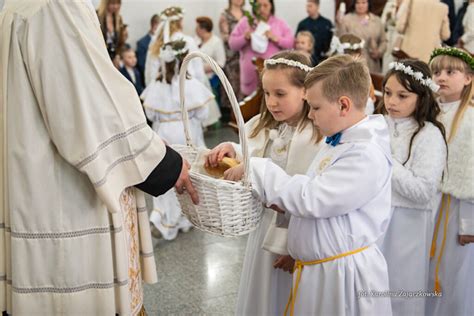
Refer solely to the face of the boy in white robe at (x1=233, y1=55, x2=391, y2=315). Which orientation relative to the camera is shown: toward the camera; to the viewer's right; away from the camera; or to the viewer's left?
to the viewer's left

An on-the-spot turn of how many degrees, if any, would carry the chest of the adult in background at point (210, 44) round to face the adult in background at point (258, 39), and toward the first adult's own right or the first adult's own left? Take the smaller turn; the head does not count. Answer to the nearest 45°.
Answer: approximately 180°

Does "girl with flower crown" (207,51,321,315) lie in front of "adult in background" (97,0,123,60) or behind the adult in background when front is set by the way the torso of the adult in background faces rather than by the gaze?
in front

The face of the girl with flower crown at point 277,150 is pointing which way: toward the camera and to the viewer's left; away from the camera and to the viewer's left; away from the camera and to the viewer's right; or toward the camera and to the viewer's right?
toward the camera and to the viewer's left

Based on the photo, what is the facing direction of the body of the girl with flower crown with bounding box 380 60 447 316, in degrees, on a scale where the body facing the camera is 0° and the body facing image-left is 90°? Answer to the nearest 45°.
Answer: approximately 45°

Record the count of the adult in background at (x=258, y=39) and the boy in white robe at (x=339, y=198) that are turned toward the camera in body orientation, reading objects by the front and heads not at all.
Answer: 1

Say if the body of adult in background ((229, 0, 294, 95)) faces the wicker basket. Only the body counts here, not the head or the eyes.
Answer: yes

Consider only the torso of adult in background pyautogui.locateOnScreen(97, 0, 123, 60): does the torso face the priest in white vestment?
yes

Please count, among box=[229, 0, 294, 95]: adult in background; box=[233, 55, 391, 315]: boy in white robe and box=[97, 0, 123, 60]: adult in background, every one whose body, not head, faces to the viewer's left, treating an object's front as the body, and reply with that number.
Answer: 1

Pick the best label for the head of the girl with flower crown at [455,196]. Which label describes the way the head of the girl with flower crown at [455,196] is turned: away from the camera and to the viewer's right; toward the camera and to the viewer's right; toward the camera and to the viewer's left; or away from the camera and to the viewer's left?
toward the camera and to the viewer's left

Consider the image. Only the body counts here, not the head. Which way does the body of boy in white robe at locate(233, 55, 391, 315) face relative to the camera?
to the viewer's left

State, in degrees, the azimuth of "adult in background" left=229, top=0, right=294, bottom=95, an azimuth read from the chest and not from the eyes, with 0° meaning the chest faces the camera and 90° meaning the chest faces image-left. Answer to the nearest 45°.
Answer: approximately 0°
